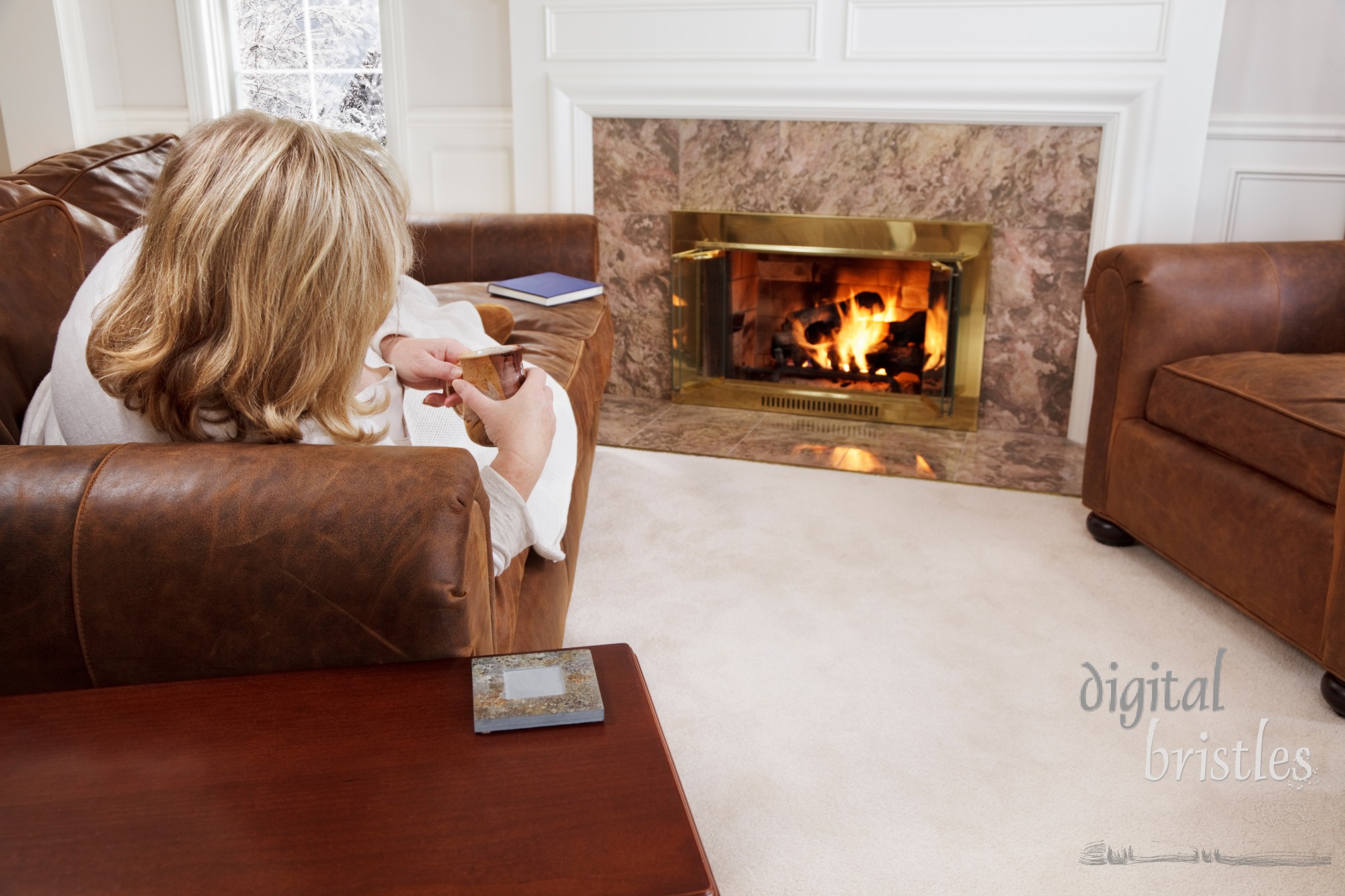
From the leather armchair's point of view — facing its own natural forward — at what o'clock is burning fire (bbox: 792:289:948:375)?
The burning fire is roughly at 3 o'clock from the leather armchair.

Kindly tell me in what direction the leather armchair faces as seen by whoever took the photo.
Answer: facing the viewer and to the left of the viewer

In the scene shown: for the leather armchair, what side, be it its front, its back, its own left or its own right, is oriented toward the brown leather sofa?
front

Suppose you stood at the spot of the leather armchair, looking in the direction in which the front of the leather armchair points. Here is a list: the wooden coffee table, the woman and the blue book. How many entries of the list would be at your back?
0

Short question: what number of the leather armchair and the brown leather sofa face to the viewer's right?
1

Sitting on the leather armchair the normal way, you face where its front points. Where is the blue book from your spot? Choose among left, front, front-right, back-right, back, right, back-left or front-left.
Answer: front-right

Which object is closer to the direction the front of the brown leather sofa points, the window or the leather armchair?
the leather armchair

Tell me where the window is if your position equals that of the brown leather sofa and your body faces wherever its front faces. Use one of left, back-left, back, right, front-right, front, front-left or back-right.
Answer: left

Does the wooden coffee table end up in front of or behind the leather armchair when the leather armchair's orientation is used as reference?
in front

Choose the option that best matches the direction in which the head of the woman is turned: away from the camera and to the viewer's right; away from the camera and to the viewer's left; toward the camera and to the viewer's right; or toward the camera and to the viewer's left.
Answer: away from the camera and to the viewer's right

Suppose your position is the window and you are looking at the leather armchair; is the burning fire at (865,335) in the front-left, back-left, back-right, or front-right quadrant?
front-left

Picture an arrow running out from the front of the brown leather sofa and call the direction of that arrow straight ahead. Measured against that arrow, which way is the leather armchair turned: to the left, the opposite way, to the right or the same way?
the opposite way

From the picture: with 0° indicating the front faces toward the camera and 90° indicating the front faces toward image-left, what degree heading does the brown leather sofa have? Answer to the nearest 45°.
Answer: approximately 270°

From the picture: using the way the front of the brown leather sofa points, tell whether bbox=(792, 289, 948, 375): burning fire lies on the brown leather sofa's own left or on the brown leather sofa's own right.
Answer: on the brown leather sofa's own left
